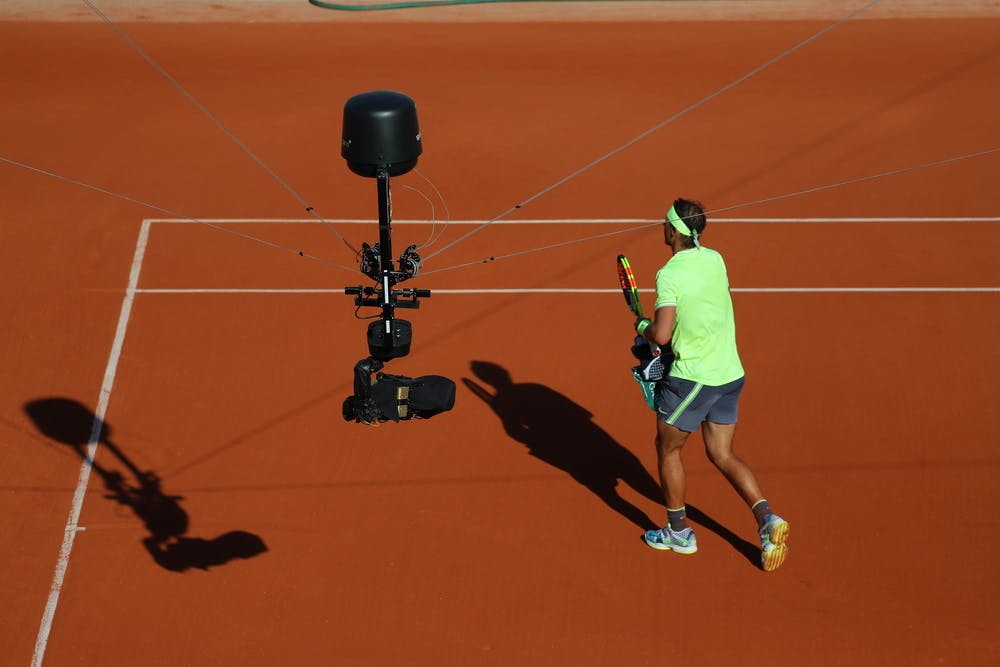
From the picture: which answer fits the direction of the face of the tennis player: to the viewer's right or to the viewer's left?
to the viewer's left

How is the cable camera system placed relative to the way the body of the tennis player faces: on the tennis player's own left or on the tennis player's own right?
on the tennis player's own left

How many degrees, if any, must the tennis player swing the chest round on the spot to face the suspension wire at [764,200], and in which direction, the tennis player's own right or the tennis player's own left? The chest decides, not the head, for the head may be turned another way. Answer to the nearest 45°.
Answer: approximately 45° to the tennis player's own right

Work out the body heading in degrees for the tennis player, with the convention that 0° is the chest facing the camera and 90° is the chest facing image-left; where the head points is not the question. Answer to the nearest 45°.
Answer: approximately 135°
